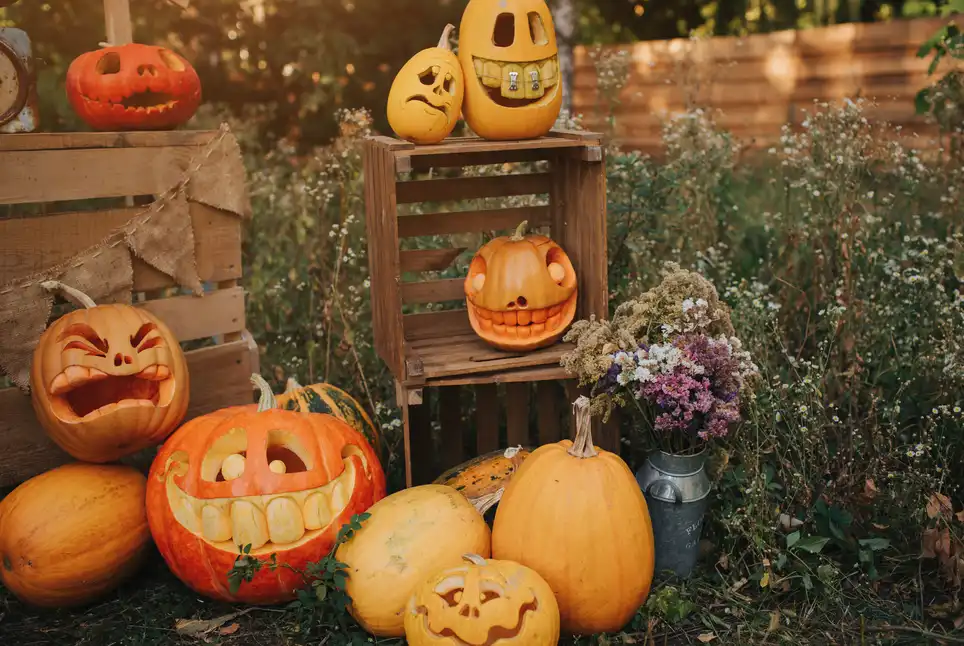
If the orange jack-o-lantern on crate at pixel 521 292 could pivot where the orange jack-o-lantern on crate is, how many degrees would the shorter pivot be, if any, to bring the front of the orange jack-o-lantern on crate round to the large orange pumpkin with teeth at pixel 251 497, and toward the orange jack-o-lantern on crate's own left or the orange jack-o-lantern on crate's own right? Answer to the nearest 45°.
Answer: approximately 45° to the orange jack-o-lantern on crate's own right

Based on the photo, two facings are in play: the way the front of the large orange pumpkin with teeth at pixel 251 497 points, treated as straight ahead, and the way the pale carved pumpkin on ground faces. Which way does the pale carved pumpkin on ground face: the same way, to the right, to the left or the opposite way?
the same way

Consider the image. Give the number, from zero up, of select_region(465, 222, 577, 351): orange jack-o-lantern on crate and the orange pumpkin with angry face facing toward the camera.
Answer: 2

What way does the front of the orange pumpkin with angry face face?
toward the camera

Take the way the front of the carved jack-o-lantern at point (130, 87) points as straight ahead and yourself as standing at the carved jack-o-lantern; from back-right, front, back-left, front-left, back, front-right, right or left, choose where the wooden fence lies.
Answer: back-left

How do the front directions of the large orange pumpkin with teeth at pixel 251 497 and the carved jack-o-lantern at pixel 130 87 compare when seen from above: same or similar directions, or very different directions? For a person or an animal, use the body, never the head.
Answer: same or similar directions

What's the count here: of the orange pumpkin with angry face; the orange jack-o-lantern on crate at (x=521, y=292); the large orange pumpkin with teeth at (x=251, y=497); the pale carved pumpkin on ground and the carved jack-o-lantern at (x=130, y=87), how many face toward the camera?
5

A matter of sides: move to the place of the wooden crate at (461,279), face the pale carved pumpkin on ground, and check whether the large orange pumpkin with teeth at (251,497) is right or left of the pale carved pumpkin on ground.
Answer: right

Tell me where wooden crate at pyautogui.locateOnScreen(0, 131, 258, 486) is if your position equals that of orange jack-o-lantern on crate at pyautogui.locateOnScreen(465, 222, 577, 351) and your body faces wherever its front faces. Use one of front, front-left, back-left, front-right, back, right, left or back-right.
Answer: right

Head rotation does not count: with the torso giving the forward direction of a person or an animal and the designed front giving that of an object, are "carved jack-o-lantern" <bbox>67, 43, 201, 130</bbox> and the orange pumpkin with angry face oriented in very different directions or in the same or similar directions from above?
same or similar directions

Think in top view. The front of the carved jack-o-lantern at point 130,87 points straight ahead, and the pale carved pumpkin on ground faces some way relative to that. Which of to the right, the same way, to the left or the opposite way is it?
the same way

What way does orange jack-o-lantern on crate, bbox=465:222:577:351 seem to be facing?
toward the camera

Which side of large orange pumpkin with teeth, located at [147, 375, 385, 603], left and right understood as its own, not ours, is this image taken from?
front
